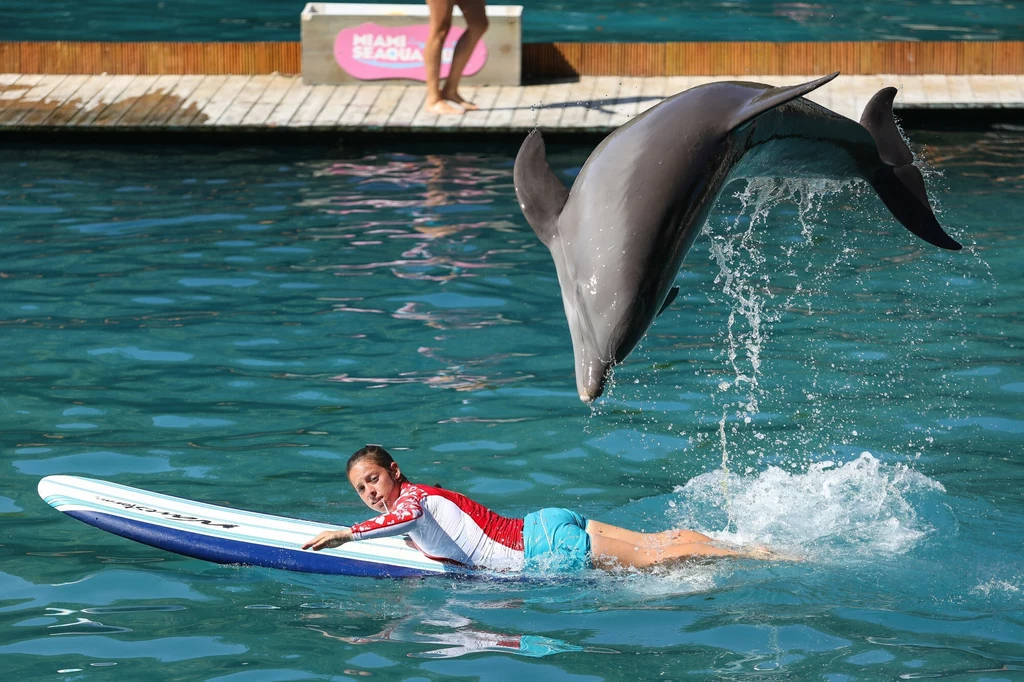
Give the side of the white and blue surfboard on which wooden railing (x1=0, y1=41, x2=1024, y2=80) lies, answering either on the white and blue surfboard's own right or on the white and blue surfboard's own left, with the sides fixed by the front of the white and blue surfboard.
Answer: on the white and blue surfboard's own right

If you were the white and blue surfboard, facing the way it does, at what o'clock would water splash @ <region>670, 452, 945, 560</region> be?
The water splash is roughly at 6 o'clock from the white and blue surfboard.

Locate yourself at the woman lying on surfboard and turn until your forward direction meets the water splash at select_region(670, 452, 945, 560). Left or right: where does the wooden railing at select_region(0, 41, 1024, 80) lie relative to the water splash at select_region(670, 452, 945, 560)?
left

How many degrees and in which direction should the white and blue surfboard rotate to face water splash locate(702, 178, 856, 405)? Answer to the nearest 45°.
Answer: approximately 135° to its right

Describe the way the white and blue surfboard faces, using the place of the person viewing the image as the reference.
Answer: facing to the left of the viewer
